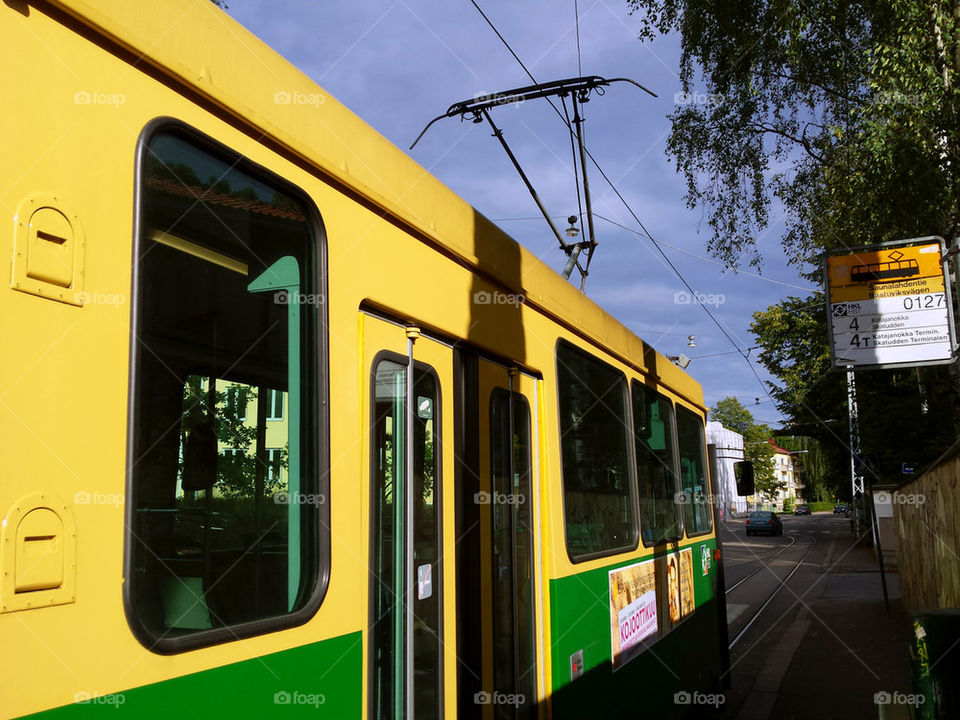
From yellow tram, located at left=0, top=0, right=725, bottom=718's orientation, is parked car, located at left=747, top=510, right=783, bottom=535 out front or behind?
out front

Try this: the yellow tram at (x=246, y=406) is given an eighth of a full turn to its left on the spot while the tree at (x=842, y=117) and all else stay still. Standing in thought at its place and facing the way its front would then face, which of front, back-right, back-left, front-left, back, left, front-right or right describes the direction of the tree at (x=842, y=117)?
front-right

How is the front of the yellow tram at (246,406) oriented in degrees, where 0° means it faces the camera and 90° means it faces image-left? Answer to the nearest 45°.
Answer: approximately 225°

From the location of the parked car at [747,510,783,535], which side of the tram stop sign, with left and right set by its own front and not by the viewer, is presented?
back

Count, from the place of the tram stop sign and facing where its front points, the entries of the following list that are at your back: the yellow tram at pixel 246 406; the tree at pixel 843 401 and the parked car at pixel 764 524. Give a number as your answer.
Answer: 2

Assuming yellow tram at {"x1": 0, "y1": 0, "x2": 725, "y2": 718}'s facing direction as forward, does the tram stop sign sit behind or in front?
in front

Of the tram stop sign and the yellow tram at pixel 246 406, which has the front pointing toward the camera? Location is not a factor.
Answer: the tram stop sign

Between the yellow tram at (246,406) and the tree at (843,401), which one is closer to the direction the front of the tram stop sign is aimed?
the yellow tram

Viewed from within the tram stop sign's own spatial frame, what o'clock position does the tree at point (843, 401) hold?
The tree is roughly at 6 o'clock from the tram stop sign.

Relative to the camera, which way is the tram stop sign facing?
toward the camera

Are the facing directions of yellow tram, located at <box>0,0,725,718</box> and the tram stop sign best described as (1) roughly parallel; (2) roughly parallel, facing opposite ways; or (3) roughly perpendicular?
roughly parallel, facing opposite ways

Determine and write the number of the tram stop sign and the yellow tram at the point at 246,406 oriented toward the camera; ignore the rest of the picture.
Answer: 1
